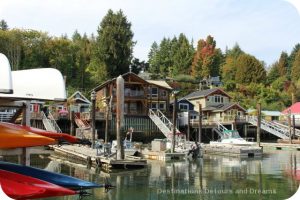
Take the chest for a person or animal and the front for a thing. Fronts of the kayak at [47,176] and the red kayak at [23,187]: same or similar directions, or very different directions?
same or similar directions

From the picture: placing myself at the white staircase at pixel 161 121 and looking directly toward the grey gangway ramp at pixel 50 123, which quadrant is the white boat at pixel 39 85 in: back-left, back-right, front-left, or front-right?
front-left

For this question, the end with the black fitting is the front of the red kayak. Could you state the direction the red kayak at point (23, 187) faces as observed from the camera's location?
facing to the right of the viewer

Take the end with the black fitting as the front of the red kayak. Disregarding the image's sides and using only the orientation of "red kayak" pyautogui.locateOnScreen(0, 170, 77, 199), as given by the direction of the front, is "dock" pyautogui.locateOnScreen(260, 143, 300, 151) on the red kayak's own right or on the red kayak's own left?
on the red kayak's own left

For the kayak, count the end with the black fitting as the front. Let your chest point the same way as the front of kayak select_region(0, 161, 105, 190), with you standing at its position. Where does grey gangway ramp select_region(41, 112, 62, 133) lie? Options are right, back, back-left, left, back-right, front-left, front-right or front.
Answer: left

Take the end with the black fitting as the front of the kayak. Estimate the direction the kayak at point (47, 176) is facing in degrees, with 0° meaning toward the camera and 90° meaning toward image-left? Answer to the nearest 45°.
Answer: approximately 270°

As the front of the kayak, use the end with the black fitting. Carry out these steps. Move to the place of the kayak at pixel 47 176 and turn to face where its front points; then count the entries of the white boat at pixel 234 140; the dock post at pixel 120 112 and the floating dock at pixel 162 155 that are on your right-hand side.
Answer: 0
